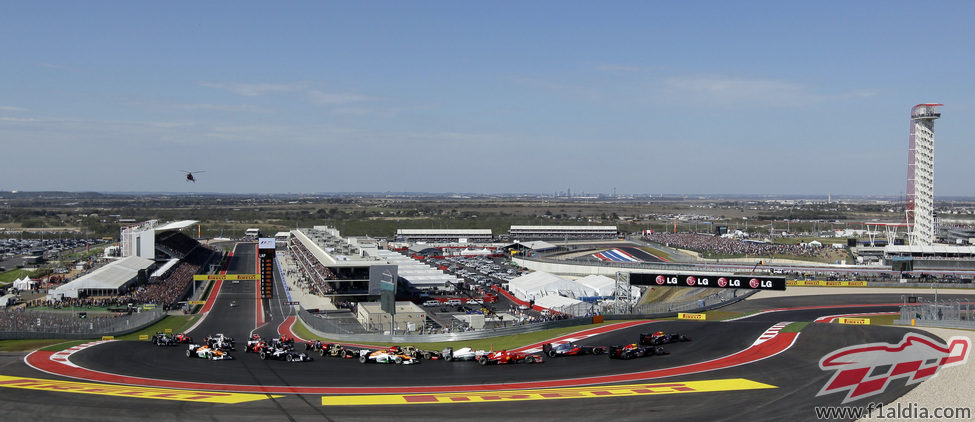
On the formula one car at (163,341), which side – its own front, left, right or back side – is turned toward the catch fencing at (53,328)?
back

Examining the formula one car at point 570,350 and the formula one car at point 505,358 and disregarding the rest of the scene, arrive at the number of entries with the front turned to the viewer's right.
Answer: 2

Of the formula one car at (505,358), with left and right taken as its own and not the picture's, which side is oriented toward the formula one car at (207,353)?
back

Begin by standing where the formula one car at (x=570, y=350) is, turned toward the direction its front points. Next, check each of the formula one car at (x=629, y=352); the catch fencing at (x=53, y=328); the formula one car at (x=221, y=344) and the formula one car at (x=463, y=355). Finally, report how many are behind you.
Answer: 3

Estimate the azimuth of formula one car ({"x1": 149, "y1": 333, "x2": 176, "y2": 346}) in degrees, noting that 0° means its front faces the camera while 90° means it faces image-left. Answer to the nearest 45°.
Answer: approximately 315°

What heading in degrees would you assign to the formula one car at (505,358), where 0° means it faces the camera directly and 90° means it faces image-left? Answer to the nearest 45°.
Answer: approximately 270°

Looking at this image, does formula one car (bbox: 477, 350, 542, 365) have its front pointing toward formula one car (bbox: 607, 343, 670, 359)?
yes

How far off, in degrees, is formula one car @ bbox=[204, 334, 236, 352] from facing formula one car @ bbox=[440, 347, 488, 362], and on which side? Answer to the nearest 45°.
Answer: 0° — it already faces it

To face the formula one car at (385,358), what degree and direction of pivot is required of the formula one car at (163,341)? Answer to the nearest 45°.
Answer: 0° — it already faces it

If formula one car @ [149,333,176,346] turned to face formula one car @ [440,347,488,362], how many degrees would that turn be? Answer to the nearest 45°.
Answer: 0° — it already faces it

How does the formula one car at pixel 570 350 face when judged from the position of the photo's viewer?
facing to the right of the viewer

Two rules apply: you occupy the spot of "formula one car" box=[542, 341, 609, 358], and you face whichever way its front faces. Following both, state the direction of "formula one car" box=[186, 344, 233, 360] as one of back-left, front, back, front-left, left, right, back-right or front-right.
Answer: back
